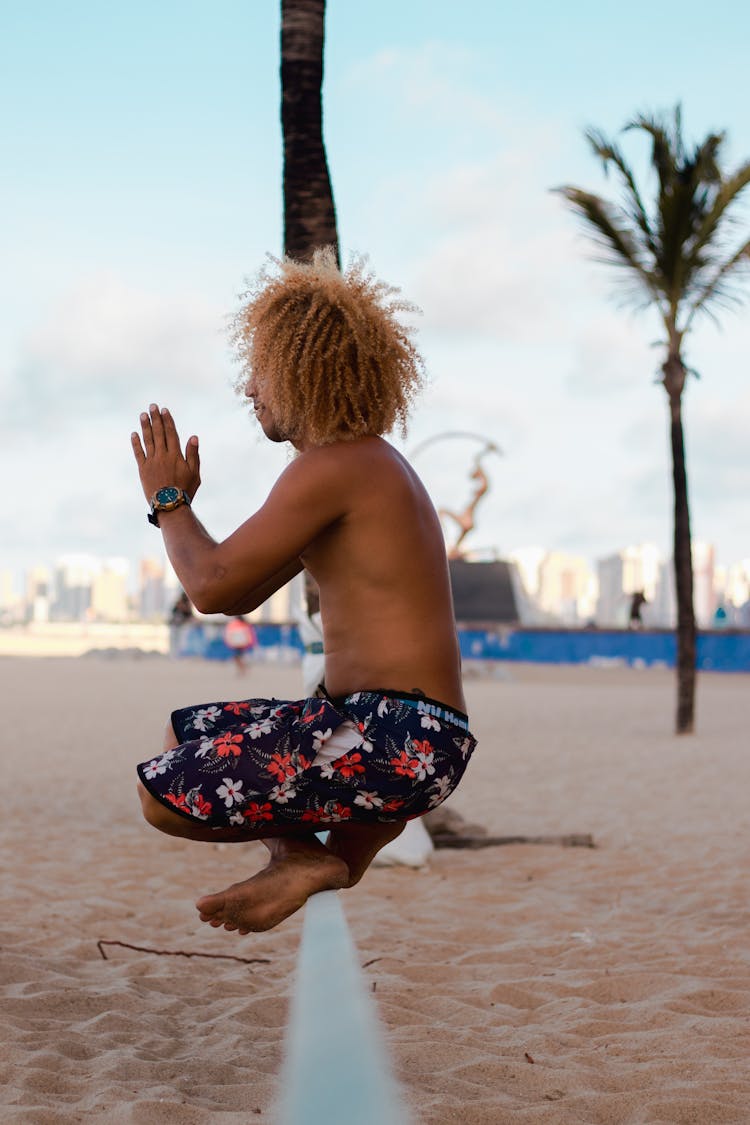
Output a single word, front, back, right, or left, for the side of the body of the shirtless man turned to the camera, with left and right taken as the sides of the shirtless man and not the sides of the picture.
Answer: left

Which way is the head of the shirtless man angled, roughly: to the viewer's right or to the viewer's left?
to the viewer's left

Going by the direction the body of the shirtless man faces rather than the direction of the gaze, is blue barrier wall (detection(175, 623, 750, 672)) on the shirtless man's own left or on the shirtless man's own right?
on the shirtless man's own right

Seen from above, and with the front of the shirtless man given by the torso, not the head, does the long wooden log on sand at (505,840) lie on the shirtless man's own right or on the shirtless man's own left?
on the shirtless man's own right

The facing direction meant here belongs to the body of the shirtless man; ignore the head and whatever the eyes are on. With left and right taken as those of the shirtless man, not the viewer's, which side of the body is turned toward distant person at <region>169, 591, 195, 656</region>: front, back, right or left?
right

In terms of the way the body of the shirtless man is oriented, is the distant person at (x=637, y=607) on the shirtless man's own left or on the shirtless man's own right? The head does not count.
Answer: on the shirtless man's own right

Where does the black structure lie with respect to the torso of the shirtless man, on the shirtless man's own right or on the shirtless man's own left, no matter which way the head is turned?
on the shirtless man's own right
